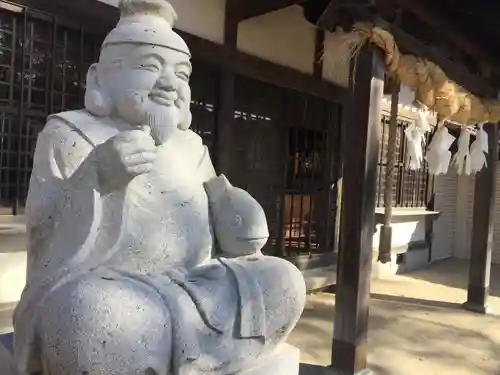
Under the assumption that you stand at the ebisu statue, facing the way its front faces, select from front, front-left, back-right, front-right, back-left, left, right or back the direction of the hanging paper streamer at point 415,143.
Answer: left

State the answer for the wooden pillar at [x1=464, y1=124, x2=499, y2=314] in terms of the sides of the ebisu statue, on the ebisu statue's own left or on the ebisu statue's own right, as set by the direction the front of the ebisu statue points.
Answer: on the ebisu statue's own left

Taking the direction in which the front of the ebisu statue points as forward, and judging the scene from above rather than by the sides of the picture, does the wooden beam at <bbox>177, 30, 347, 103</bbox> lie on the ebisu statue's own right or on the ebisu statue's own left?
on the ebisu statue's own left

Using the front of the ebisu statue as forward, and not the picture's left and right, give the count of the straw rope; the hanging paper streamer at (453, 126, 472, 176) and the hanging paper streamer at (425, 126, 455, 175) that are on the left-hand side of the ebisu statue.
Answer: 3

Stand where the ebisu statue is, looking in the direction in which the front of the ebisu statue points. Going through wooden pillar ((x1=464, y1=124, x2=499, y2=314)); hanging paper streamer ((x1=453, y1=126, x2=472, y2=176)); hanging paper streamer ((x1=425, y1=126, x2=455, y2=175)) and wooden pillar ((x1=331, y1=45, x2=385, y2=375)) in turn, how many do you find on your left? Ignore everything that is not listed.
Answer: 4

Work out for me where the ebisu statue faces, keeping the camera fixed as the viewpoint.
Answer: facing the viewer and to the right of the viewer

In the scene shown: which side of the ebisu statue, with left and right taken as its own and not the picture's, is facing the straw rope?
left

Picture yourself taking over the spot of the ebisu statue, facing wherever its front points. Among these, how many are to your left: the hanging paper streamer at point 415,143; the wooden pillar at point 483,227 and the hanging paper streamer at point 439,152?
3

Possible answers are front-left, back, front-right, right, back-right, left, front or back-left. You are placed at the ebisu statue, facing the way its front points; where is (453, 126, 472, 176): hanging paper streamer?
left

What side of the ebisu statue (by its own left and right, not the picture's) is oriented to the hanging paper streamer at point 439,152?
left

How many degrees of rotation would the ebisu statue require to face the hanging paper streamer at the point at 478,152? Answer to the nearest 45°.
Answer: approximately 90° to its left
